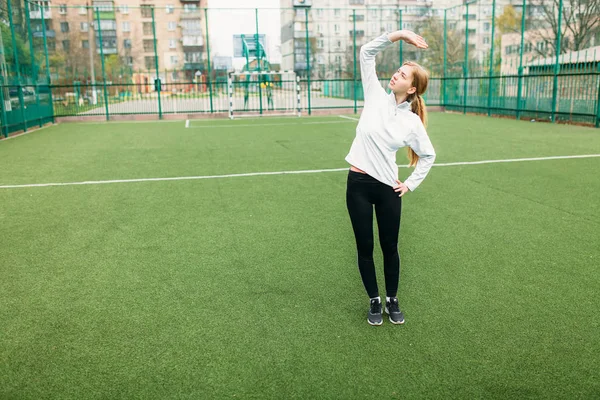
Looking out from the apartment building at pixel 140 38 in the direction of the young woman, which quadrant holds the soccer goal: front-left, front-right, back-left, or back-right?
front-left

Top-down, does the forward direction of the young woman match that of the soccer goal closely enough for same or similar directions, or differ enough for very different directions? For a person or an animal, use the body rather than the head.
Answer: same or similar directions

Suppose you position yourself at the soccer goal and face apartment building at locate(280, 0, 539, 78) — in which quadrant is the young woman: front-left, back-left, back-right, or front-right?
back-right

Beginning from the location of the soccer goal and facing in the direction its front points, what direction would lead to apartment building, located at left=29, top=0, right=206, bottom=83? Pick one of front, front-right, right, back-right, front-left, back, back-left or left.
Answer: right

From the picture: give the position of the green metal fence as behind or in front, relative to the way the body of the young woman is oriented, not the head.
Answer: behind

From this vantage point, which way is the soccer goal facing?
toward the camera

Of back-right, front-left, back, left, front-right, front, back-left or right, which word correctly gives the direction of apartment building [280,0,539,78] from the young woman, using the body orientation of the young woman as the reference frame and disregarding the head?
back

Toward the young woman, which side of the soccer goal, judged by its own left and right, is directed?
front

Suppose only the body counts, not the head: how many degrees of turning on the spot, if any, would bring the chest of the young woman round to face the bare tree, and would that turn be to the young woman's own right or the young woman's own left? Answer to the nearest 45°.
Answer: approximately 180°

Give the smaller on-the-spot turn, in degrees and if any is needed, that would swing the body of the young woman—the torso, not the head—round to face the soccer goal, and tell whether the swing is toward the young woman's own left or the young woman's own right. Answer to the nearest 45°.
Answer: approximately 180°

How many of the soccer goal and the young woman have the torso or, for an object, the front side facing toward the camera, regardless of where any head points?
2

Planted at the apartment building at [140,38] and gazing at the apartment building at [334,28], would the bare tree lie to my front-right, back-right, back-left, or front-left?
front-right

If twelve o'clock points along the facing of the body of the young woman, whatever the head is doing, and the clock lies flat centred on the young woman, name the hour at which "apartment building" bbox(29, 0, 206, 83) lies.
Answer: The apartment building is roughly at 5 o'clock from the young woman.

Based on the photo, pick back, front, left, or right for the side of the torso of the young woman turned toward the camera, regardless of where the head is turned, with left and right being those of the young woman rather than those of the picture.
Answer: front

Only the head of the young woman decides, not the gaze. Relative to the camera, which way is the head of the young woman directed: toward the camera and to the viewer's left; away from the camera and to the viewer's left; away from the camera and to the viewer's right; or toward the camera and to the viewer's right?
toward the camera and to the viewer's left
